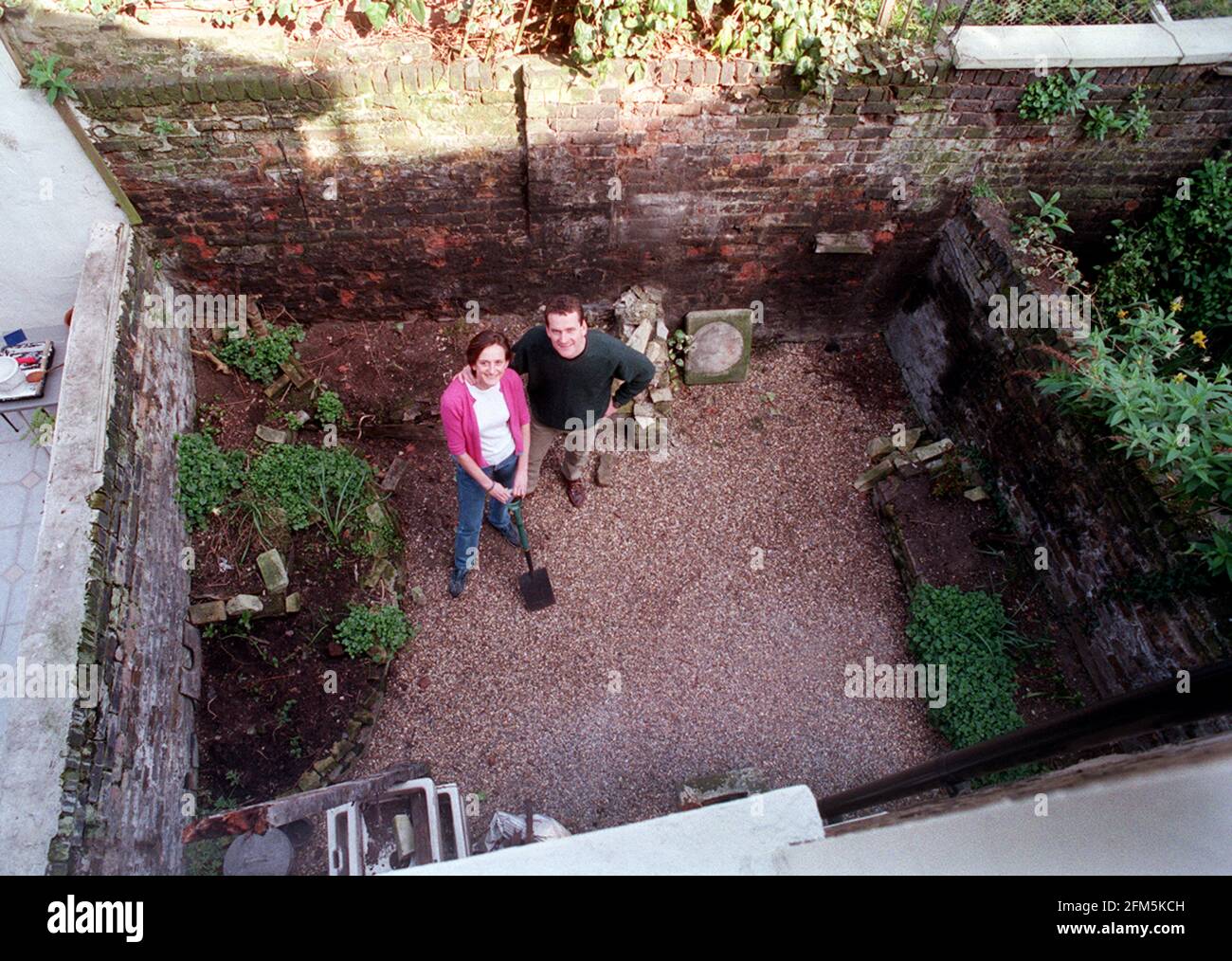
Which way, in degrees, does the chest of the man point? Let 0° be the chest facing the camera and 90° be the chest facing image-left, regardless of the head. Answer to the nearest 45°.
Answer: approximately 0°

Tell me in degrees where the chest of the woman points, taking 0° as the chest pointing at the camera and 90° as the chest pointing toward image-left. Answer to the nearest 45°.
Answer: approximately 315°

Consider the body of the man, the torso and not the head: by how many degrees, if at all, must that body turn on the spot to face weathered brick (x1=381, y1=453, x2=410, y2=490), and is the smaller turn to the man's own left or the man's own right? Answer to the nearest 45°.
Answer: approximately 135° to the man's own right

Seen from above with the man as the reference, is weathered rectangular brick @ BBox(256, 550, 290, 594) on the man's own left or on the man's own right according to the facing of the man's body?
on the man's own right

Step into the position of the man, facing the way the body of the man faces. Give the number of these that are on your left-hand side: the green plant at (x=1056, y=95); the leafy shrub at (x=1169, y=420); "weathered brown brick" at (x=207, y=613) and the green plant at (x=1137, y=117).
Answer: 3

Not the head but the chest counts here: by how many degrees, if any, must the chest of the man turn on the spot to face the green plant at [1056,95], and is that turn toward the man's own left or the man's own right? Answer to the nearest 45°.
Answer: approximately 90° to the man's own left

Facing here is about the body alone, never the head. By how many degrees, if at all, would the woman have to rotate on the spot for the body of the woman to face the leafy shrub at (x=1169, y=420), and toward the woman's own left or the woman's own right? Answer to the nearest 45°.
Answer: approximately 45° to the woman's own left

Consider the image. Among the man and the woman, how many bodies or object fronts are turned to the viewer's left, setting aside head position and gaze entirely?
0

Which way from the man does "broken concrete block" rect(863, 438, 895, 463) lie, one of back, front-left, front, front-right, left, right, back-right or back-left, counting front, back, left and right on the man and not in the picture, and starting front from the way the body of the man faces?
back-left

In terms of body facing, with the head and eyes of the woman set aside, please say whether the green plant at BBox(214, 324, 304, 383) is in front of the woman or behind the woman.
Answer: behind
